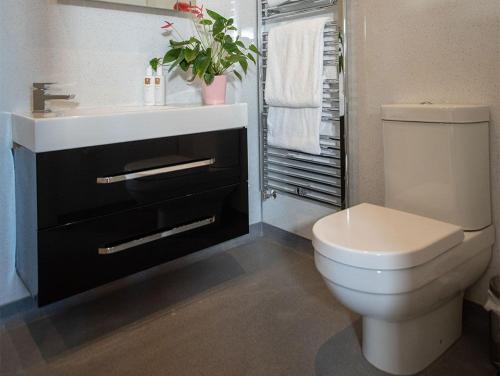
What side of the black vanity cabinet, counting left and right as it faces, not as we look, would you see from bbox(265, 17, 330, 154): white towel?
left
